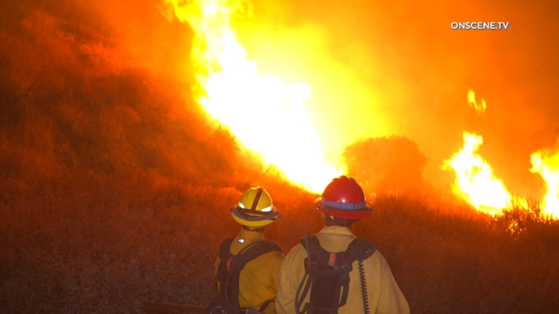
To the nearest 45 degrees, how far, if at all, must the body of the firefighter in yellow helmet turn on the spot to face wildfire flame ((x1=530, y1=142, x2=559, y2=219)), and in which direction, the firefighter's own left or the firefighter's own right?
0° — they already face it

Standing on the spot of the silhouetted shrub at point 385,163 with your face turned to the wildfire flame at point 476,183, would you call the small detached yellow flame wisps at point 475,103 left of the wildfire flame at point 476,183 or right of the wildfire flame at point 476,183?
left

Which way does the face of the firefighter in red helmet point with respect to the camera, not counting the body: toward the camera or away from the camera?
away from the camera

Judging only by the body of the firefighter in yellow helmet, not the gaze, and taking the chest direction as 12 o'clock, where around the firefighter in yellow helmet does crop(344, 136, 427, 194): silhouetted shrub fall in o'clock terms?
The silhouetted shrub is roughly at 11 o'clock from the firefighter in yellow helmet.

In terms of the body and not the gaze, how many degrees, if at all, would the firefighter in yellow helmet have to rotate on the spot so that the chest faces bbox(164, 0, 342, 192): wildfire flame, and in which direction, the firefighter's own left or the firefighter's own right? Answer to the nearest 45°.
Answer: approximately 45° to the firefighter's own left

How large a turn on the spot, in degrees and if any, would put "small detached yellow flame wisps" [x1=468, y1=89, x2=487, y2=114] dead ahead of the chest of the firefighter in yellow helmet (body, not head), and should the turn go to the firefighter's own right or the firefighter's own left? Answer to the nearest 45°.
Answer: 0° — they already face it

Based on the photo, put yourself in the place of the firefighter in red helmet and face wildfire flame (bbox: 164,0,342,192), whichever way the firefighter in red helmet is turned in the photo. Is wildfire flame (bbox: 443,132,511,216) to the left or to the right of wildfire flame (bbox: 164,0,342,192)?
right

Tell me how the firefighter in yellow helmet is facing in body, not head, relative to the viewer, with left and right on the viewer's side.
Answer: facing away from the viewer and to the right of the viewer
